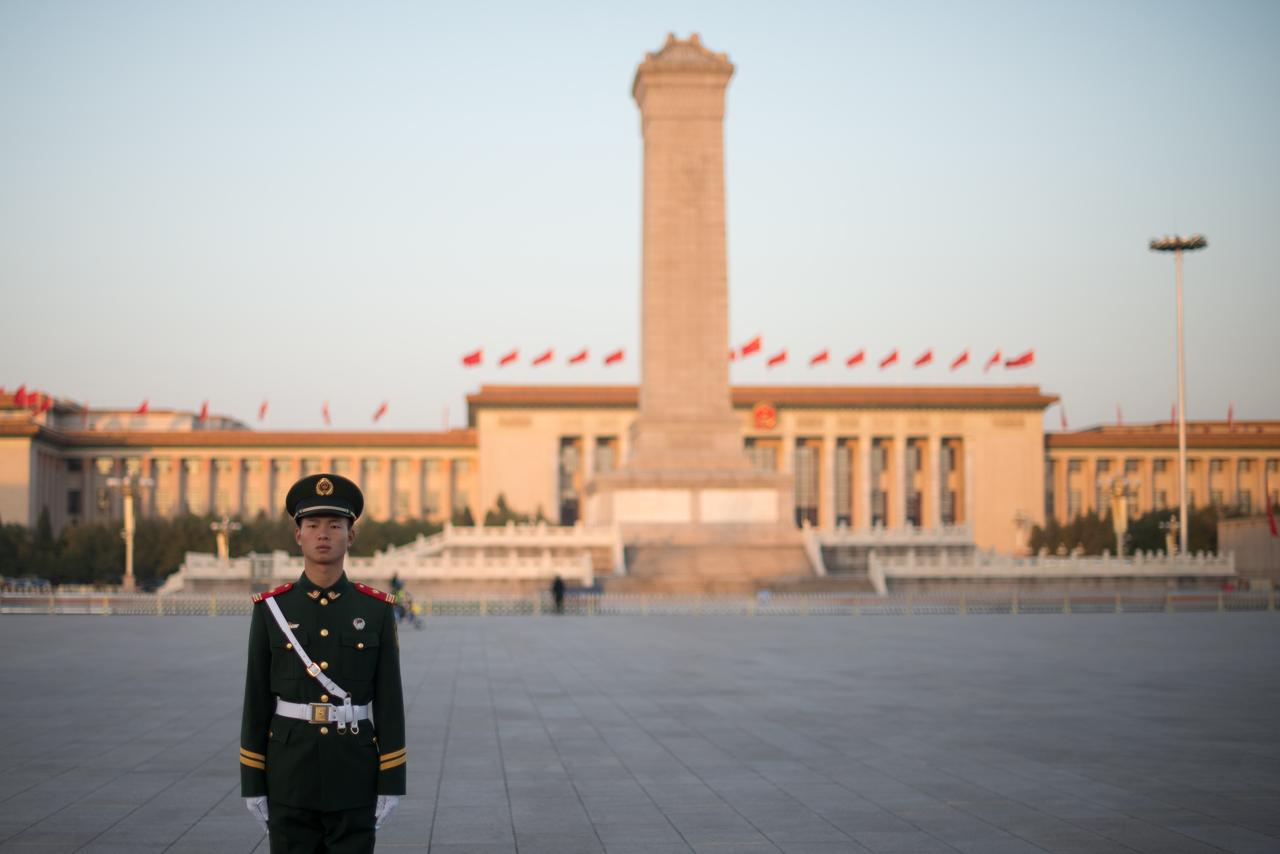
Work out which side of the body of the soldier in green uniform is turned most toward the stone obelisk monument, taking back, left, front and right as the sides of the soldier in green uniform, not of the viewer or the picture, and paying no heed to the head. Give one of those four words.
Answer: back

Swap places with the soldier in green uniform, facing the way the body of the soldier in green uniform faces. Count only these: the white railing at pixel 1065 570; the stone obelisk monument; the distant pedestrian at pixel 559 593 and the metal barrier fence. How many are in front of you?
0

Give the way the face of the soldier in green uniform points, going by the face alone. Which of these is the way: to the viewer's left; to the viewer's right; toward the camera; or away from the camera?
toward the camera

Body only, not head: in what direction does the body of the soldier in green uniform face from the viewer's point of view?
toward the camera

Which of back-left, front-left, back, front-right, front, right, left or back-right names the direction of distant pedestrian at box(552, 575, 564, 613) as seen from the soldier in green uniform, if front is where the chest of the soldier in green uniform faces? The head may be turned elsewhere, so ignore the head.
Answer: back

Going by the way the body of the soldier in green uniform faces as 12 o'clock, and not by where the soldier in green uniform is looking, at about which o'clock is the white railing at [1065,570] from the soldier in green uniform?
The white railing is roughly at 7 o'clock from the soldier in green uniform.

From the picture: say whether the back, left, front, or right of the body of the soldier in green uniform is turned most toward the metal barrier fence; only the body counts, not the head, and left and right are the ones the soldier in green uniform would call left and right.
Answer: back
